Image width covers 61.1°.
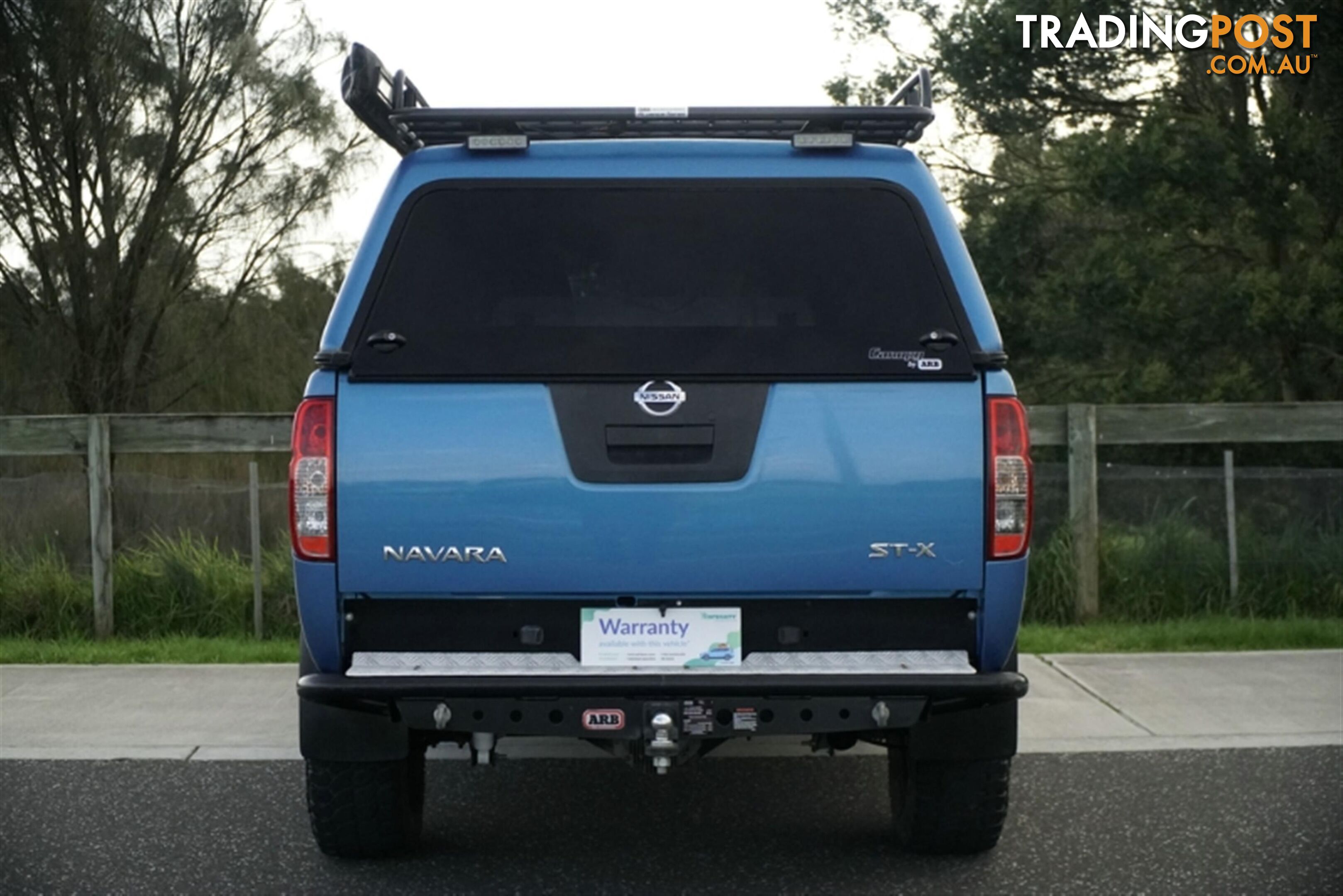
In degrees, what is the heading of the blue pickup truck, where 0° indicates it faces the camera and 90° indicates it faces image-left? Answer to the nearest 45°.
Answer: approximately 180°

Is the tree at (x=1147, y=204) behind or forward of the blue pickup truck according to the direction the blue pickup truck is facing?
forward

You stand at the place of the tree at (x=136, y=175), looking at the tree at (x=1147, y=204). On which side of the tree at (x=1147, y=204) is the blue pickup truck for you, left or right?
right

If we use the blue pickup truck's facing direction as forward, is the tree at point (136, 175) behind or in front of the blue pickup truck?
in front

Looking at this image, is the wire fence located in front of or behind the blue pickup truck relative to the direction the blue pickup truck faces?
in front
